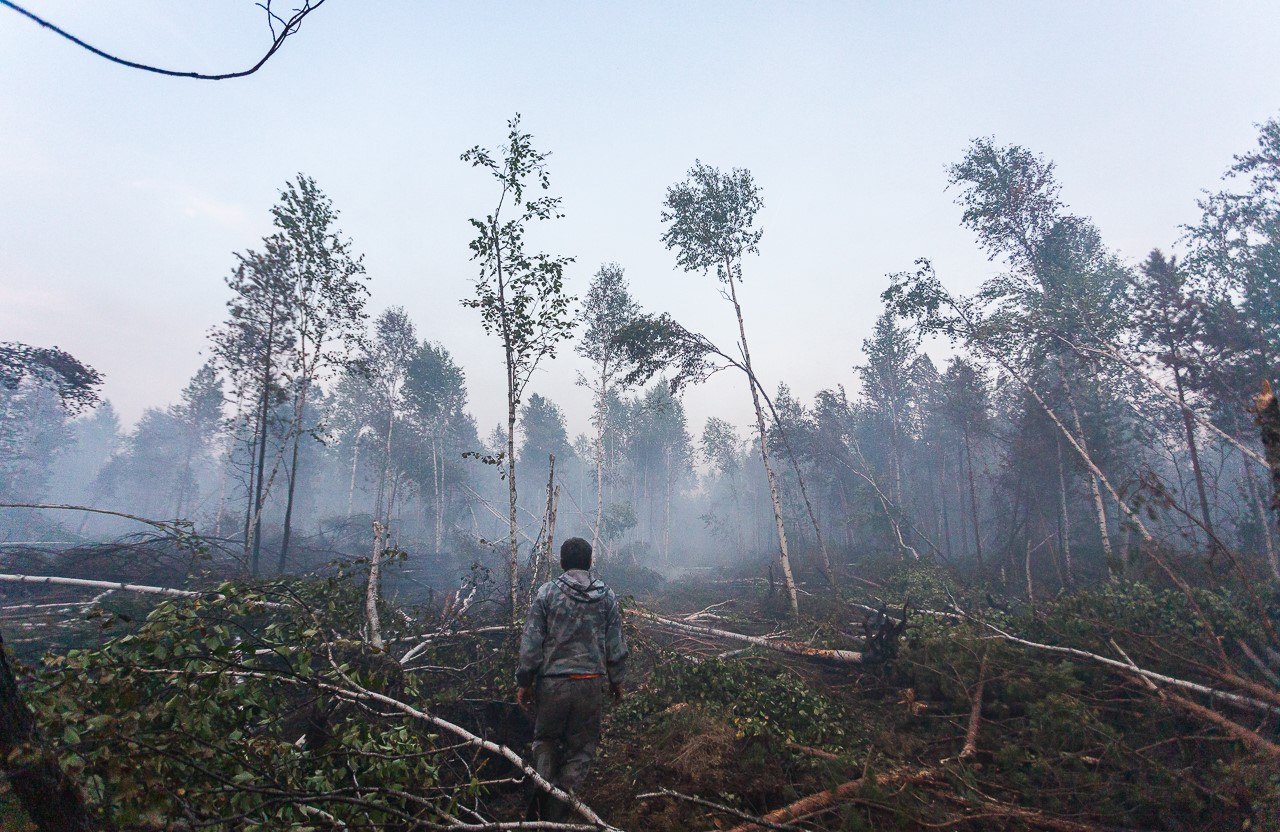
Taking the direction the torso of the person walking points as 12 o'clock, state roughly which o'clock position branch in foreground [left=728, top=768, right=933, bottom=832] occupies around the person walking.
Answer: The branch in foreground is roughly at 3 o'clock from the person walking.

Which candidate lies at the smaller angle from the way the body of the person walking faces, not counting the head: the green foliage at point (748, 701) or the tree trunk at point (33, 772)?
the green foliage

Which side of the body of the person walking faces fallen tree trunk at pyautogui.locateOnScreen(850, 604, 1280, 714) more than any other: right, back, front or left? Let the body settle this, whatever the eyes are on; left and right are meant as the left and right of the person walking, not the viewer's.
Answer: right

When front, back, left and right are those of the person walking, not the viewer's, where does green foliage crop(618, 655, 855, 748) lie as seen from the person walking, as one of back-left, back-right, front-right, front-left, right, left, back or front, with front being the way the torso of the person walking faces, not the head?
front-right

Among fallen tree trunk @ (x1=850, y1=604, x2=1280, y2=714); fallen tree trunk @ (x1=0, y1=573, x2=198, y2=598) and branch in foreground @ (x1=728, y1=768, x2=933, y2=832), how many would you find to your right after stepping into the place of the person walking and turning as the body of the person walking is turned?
2

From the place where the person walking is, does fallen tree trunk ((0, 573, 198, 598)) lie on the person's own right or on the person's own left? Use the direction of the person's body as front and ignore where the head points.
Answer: on the person's own left

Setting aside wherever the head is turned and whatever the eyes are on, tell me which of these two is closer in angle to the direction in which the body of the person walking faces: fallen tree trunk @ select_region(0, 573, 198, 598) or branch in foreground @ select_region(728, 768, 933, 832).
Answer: the fallen tree trunk

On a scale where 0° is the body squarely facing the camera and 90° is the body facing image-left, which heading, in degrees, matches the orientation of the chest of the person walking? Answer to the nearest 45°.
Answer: approximately 180°

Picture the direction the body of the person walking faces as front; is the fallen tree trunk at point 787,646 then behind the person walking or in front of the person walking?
in front

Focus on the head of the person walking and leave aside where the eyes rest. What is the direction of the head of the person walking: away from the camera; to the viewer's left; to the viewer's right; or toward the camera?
away from the camera

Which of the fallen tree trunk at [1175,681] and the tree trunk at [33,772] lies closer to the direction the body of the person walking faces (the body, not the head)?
the fallen tree trunk
